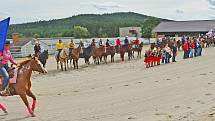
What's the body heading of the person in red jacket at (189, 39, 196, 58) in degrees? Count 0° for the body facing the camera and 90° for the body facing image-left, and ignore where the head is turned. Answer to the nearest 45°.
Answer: approximately 45°

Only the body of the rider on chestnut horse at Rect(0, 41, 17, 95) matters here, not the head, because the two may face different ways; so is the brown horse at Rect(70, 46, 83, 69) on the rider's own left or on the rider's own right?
on the rider's own left

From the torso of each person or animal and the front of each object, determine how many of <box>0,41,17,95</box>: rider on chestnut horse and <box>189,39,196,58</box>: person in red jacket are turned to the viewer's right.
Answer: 1

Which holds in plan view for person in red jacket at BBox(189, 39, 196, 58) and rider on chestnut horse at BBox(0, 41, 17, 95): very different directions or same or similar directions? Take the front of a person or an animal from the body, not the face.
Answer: very different directions

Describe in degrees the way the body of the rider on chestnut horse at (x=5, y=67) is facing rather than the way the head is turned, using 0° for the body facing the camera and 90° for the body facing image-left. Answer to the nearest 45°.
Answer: approximately 270°

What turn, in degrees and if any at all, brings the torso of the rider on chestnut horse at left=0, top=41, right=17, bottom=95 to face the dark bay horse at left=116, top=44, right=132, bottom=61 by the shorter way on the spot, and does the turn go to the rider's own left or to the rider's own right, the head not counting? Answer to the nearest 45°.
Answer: approximately 45° to the rider's own left
